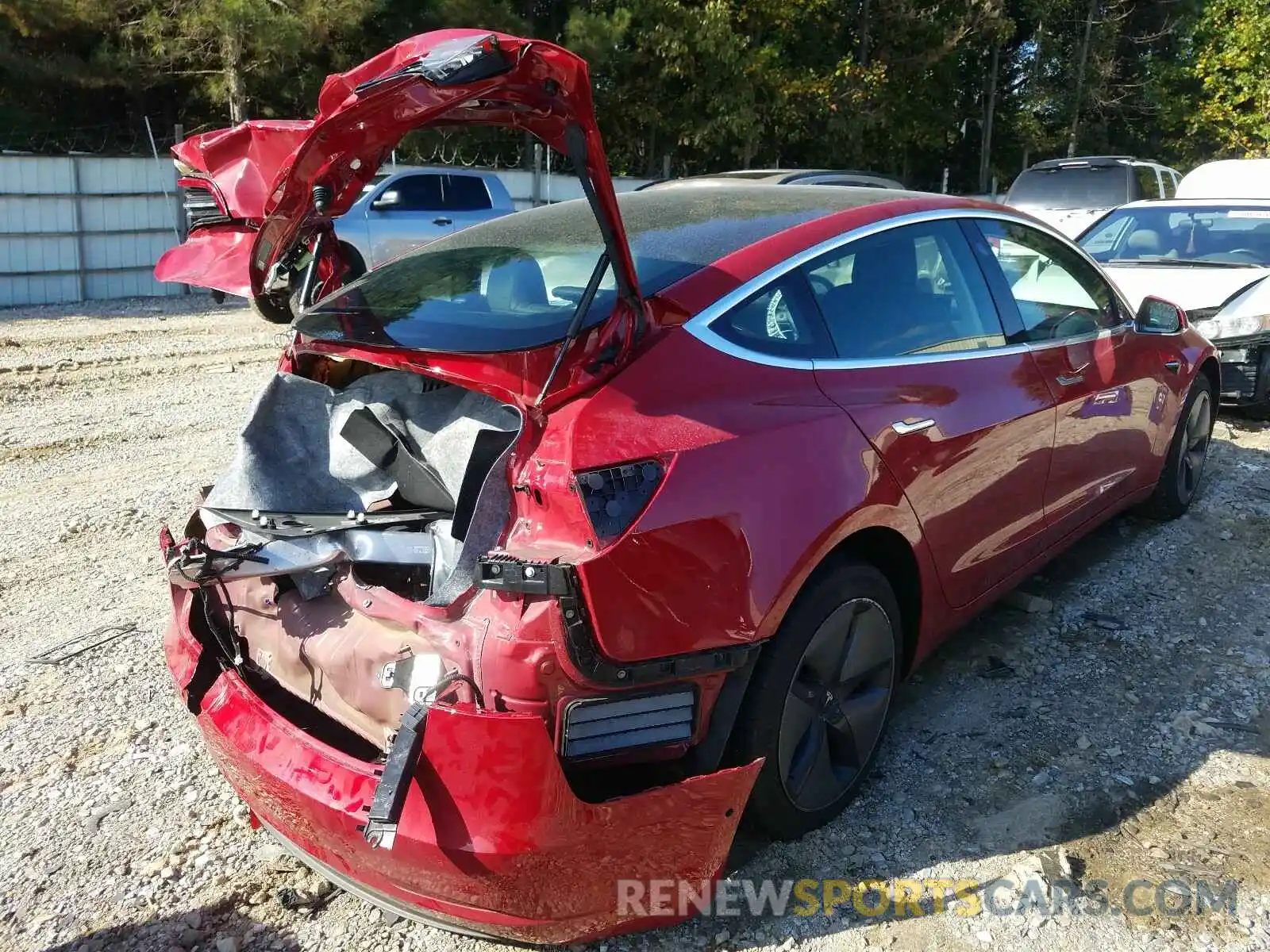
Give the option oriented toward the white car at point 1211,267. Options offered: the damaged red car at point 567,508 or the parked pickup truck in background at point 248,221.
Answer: the damaged red car

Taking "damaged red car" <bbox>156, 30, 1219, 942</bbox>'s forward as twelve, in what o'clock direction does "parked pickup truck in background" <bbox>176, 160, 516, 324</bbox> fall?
The parked pickup truck in background is roughly at 9 o'clock from the damaged red car.

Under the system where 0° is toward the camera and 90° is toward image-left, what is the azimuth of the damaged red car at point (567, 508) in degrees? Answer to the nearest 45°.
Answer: approximately 225°

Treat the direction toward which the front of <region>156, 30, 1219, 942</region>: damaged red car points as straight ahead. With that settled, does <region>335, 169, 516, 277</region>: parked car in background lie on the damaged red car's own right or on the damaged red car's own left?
on the damaged red car's own left
